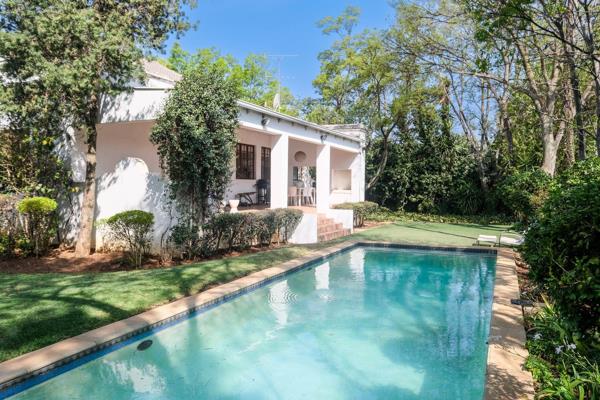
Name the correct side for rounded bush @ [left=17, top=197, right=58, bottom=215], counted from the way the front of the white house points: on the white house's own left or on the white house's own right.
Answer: on the white house's own right

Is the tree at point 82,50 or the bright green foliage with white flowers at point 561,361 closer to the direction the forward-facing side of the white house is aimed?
the bright green foliage with white flowers

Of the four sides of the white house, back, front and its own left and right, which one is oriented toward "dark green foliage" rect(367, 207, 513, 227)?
left

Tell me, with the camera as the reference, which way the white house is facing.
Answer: facing the viewer and to the right of the viewer
